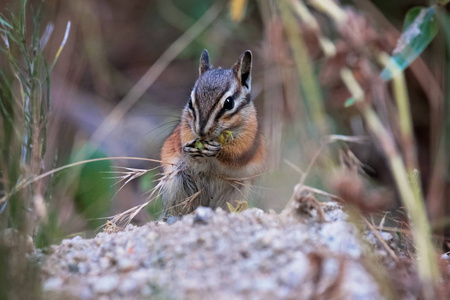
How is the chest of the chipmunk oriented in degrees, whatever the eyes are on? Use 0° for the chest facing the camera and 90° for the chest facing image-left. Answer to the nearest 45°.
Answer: approximately 0°

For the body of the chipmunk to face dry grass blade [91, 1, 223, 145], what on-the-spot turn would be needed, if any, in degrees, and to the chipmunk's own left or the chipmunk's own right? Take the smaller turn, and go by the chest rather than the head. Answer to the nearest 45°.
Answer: approximately 180°

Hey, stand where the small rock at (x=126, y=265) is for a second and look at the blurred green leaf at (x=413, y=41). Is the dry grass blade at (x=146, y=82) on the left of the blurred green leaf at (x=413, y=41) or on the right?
left

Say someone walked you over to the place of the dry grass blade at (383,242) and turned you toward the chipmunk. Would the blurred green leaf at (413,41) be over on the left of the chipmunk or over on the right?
right

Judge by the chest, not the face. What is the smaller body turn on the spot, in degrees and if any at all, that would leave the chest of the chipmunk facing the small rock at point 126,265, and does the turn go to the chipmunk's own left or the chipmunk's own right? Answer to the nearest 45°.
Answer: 0° — it already faces it

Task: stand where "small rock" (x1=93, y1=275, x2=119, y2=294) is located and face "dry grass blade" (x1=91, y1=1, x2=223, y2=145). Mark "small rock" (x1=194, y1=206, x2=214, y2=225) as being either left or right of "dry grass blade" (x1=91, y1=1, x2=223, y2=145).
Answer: right

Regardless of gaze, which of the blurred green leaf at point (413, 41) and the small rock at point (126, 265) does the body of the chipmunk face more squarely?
the small rock

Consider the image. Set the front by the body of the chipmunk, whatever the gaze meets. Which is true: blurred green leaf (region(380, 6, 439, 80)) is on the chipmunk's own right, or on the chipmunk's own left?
on the chipmunk's own left

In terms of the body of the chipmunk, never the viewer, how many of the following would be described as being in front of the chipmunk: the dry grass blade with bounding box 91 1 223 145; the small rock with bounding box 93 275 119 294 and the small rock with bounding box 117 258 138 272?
2
